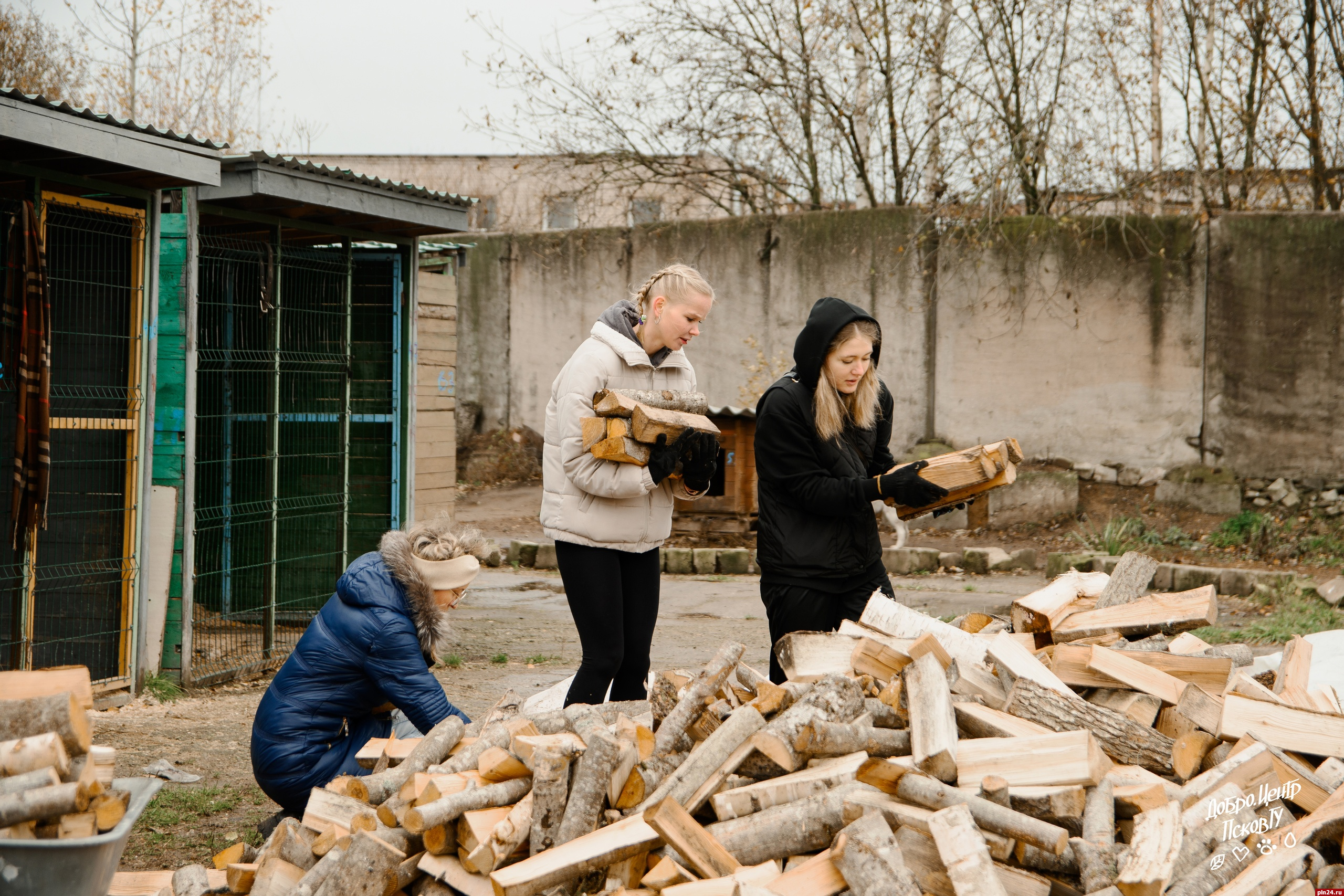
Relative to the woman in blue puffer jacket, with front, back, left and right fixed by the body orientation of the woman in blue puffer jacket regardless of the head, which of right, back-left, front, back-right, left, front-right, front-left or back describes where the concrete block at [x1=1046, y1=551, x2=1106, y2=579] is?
front-left

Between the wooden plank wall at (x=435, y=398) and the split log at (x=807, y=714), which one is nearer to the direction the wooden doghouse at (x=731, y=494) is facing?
the split log

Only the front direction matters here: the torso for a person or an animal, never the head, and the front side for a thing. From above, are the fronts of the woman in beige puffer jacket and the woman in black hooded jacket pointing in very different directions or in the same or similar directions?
same or similar directions

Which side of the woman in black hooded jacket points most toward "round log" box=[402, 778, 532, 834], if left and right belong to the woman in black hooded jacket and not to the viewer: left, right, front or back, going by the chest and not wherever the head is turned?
right

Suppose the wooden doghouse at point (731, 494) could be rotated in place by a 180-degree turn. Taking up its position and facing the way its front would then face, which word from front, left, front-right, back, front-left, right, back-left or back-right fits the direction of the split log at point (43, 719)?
back

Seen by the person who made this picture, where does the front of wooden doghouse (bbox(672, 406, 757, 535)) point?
facing the viewer

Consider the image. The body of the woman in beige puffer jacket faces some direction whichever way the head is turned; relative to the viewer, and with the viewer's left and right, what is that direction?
facing the viewer and to the right of the viewer

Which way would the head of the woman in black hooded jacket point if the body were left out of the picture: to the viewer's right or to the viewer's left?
to the viewer's right

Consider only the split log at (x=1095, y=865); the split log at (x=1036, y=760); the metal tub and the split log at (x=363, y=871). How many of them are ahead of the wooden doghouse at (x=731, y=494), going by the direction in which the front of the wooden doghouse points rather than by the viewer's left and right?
4

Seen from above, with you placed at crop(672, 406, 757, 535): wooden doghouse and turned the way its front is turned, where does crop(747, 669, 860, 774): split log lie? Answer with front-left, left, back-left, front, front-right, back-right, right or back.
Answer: front

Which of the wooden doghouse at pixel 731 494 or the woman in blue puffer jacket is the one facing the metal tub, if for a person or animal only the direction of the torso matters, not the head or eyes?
the wooden doghouse

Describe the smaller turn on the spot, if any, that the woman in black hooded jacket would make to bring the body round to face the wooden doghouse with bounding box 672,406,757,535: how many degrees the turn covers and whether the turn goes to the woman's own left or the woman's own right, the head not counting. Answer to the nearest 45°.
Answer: approximately 135° to the woman's own left

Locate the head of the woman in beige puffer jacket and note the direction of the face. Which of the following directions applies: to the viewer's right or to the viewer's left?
to the viewer's right

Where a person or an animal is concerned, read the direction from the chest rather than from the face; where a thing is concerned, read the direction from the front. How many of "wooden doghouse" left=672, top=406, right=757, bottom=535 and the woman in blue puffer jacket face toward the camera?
1

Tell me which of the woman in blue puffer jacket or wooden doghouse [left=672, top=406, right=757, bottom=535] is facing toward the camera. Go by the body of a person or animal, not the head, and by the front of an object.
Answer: the wooden doghouse

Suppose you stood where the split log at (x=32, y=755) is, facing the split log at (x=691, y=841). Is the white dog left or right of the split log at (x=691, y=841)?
left
